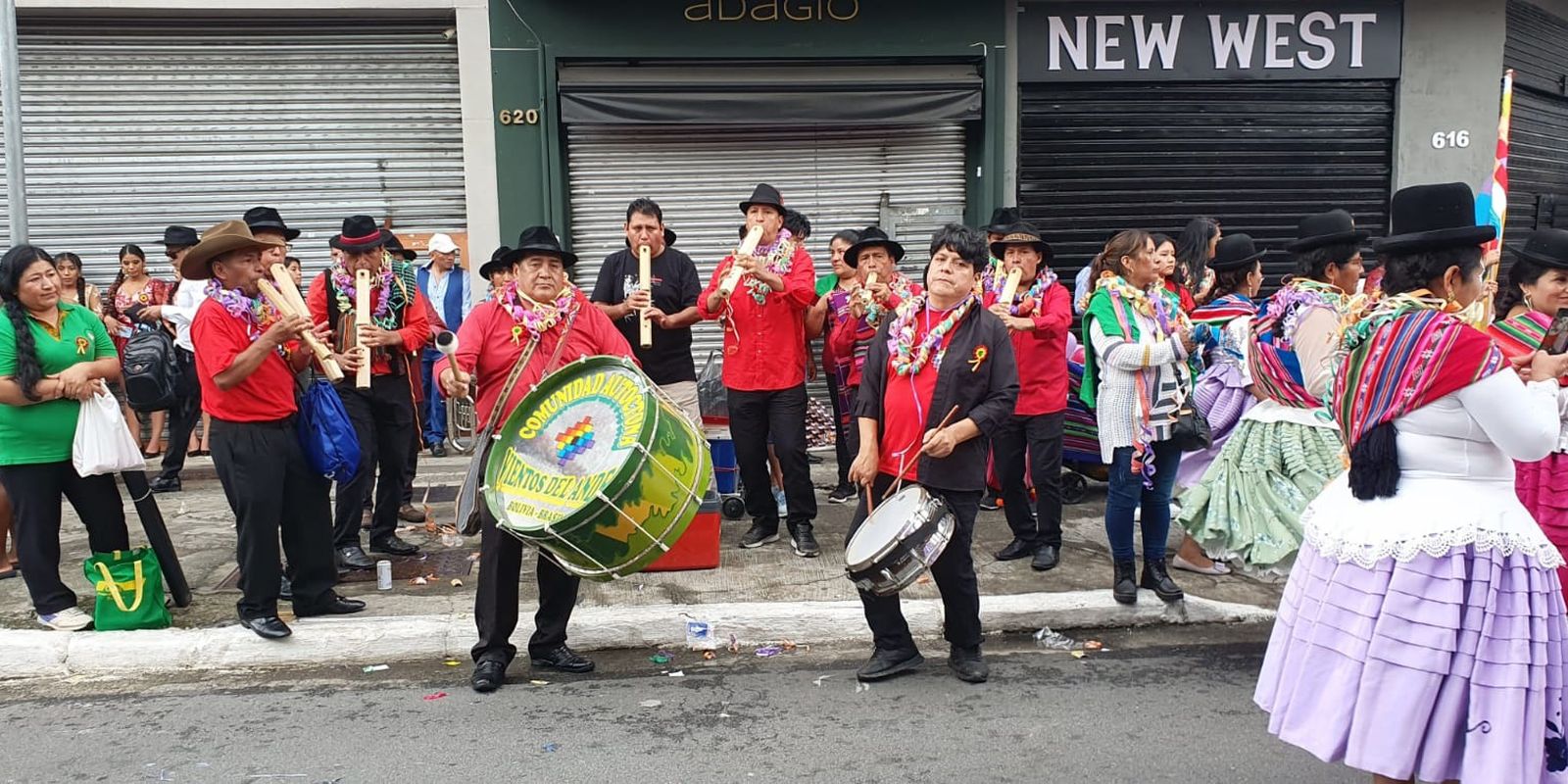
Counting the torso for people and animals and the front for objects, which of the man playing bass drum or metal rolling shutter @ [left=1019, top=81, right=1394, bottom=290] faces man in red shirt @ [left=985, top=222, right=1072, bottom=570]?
the metal rolling shutter

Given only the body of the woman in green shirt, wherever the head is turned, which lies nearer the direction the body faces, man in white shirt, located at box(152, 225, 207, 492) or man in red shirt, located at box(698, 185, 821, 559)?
the man in red shirt

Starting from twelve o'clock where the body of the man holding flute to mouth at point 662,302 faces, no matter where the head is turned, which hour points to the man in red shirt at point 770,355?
The man in red shirt is roughly at 10 o'clock from the man holding flute to mouth.

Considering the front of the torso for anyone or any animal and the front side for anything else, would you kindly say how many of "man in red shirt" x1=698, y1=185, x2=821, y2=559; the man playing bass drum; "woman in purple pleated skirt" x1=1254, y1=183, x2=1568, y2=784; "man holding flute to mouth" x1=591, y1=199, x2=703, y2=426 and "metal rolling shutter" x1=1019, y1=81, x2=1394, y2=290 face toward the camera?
4

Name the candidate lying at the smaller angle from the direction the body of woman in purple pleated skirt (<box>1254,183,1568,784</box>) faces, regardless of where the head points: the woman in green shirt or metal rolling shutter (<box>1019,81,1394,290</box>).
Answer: the metal rolling shutter

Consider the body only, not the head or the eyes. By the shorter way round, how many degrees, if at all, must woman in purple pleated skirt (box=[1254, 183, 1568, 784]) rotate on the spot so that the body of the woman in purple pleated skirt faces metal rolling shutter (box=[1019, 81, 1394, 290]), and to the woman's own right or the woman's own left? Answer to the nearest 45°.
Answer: approximately 45° to the woman's own left

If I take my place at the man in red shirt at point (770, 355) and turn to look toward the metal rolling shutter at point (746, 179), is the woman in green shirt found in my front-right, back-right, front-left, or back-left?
back-left

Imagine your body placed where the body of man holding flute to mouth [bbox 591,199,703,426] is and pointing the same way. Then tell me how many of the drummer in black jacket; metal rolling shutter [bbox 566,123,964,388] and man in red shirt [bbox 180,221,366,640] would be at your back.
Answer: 1

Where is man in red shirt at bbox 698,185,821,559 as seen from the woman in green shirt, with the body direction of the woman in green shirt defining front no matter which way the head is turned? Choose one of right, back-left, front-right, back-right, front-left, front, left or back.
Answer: front-left

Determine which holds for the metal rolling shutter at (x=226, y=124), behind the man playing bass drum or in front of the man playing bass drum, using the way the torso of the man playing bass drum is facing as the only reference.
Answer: behind

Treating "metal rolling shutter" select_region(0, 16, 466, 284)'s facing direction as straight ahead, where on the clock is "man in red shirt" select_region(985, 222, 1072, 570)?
The man in red shirt is roughly at 11 o'clock from the metal rolling shutter.

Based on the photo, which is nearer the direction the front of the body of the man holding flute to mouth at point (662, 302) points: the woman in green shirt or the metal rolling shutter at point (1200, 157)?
the woman in green shirt
